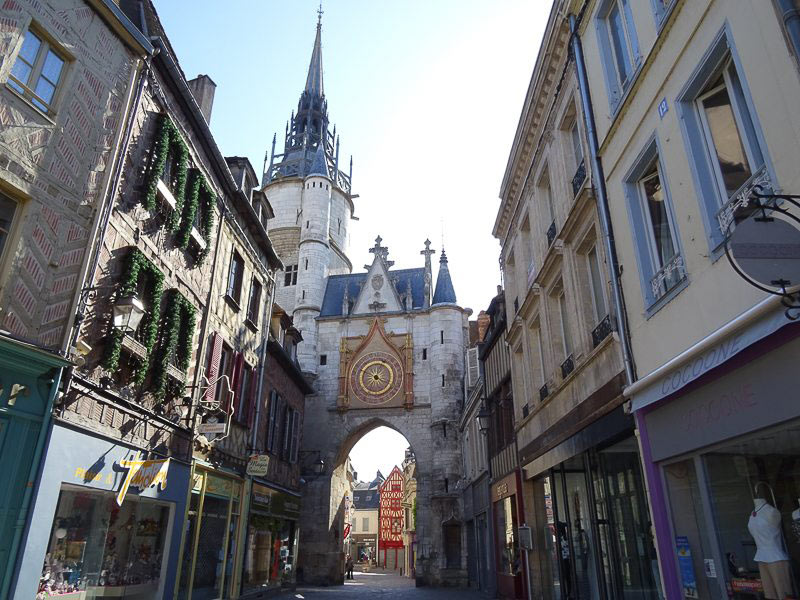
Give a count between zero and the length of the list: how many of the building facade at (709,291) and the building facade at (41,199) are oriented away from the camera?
0

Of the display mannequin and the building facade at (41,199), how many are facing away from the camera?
0

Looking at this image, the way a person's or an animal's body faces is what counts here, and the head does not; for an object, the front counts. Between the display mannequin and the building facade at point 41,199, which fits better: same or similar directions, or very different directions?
very different directions

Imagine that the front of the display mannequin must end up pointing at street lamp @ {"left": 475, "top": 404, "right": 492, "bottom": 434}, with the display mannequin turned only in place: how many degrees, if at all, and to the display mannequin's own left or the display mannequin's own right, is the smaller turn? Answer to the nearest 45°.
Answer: approximately 90° to the display mannequin's own right

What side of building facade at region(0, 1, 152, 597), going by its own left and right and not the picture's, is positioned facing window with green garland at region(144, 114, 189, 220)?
left

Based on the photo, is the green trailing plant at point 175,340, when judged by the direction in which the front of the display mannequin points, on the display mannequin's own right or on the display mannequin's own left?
on the display mannequin's own right

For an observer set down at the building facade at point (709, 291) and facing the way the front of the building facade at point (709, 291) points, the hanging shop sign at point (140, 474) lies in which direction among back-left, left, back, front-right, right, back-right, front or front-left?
front-right

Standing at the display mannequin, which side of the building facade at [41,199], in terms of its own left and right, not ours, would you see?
front

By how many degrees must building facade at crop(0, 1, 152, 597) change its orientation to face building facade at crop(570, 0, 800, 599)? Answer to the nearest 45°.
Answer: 0° — it already faces it

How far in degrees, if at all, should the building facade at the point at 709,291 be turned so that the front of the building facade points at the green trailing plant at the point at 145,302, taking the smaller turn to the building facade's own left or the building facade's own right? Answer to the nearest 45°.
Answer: approximately 45° to the building facade's own right

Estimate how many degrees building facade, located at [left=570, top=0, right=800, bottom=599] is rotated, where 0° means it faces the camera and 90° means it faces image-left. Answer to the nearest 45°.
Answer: approximately 45°

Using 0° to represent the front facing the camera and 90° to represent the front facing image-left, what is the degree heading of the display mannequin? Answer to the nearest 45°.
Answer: approximately 45°
